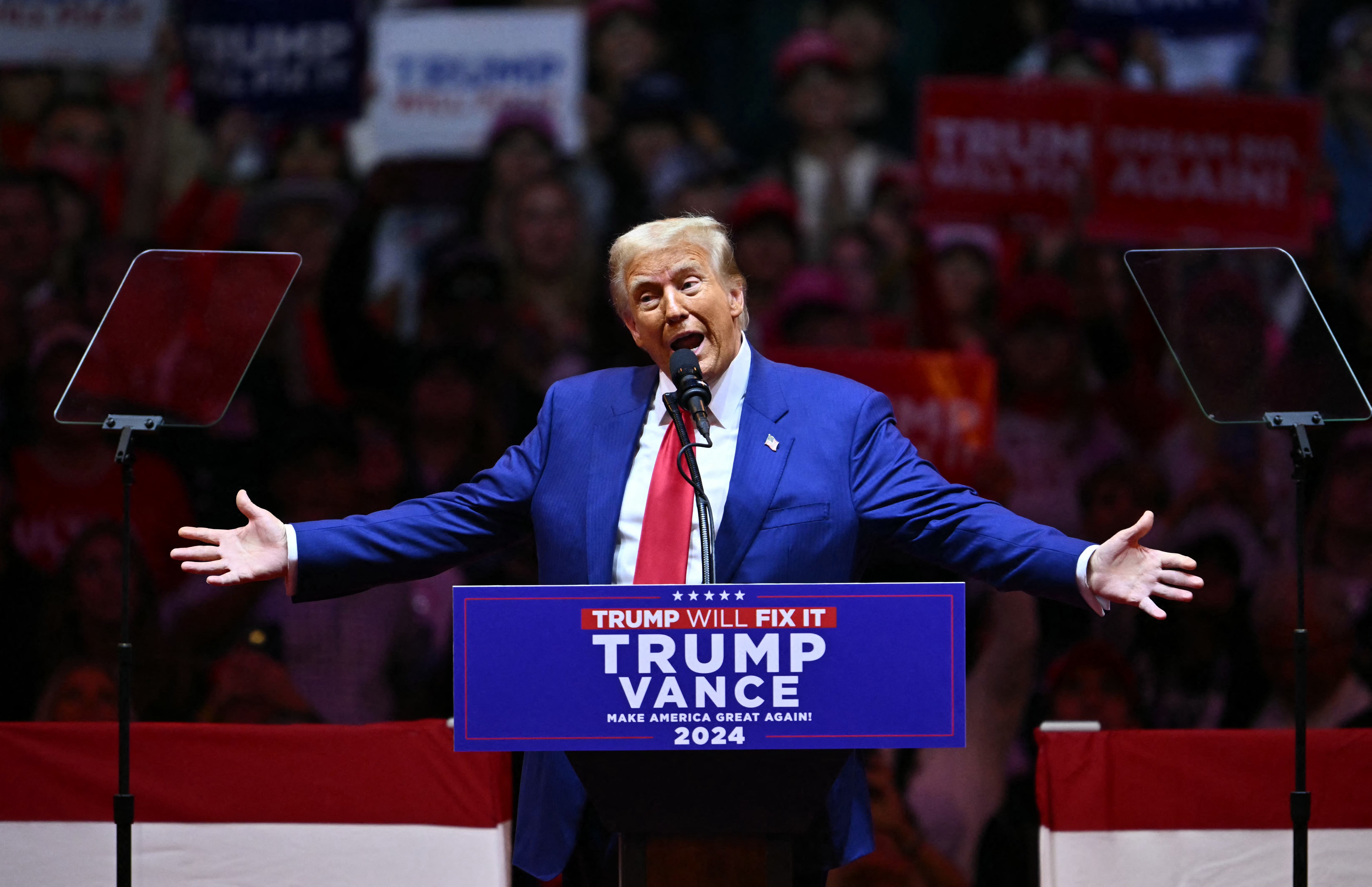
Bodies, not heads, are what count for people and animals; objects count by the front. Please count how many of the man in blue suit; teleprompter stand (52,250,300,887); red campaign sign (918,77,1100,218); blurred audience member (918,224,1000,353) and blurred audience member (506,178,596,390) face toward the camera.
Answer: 4

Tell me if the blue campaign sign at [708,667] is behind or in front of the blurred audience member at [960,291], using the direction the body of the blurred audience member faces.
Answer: in front

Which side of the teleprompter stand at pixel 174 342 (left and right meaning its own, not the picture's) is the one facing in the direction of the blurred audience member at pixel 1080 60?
front

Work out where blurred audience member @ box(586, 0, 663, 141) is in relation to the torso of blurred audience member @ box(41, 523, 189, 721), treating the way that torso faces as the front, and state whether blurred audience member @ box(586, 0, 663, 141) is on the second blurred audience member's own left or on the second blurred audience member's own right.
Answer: on the second blurred audience member's own left

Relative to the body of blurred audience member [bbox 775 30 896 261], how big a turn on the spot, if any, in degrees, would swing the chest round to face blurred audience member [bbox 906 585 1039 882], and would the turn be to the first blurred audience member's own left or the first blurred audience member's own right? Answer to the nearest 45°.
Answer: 0° — they already face them
